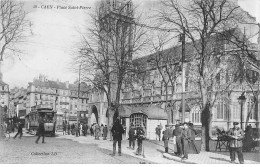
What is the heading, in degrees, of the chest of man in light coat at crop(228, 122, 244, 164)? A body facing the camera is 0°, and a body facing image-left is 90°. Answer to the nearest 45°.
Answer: approximately 0°

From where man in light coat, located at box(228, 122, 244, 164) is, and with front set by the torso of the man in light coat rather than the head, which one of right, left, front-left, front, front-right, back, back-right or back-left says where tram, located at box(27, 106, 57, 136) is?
back-right

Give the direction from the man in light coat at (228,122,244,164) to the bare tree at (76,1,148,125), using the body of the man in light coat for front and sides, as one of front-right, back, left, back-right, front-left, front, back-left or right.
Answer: back-right
